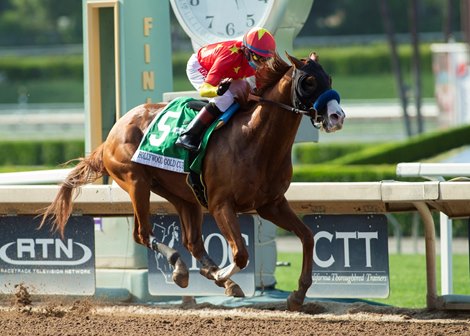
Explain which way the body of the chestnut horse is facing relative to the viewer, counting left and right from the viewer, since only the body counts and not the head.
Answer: facing the viewer and to the right of the viewer

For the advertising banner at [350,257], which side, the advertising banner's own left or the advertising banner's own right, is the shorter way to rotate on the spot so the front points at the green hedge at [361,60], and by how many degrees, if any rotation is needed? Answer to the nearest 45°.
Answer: approximately 180°

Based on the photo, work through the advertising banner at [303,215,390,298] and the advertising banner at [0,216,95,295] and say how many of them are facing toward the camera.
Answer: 2

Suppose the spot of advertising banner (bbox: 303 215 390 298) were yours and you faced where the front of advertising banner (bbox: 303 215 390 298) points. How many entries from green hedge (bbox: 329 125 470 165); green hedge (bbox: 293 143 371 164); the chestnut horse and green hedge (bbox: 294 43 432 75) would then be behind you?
3

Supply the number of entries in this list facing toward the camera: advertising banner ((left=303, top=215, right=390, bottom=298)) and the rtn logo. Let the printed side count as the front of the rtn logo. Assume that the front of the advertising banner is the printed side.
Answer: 2

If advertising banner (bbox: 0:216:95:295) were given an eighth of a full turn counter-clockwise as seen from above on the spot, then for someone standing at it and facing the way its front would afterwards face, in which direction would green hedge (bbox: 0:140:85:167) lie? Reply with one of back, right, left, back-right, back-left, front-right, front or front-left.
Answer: back-left

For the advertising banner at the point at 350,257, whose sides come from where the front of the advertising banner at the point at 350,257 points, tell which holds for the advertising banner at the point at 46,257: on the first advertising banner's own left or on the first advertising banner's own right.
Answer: on the first advertising banner's own right

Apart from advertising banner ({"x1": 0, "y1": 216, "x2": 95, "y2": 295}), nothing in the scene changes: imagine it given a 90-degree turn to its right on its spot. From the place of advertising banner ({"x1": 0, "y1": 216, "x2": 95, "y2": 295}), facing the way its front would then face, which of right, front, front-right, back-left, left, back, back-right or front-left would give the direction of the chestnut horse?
back-left

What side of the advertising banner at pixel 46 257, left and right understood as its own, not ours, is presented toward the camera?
front

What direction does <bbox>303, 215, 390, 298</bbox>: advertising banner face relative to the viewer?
toward the camera

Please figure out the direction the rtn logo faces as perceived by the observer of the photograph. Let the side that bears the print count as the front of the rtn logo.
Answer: facing the viewer
